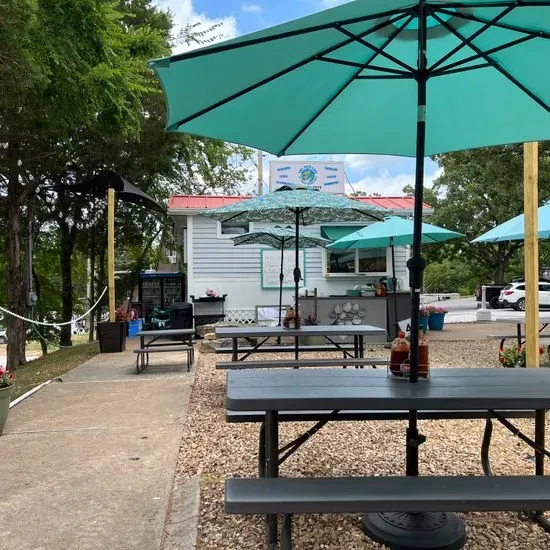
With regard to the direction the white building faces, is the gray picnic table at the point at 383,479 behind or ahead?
ahead

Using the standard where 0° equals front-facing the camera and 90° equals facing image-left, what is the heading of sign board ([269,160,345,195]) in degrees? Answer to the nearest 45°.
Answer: approximately 0°

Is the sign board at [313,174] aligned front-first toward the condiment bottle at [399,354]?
yes

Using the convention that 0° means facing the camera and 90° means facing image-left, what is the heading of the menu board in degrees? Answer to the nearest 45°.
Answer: approximately 0°

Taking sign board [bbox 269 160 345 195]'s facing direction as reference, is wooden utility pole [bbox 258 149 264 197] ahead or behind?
behind

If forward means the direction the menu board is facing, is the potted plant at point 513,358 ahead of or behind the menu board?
ahead

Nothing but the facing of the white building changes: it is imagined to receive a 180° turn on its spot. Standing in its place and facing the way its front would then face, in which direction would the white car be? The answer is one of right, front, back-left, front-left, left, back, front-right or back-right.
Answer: front-right

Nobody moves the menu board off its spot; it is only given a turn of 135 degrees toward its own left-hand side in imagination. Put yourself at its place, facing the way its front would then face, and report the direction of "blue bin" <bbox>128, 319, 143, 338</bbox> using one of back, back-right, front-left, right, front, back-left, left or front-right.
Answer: back-left

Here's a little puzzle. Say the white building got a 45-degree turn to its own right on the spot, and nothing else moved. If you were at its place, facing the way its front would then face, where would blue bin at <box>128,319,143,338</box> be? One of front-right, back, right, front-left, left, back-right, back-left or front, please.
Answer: front-right

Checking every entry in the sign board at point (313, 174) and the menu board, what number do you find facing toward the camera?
2
